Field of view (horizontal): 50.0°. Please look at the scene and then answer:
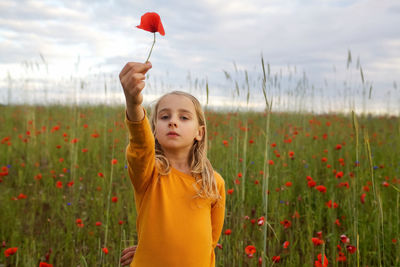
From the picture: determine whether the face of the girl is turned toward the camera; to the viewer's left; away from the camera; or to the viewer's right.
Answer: toward the camera

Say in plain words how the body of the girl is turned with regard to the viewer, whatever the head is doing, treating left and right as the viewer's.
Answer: facing the viewer
